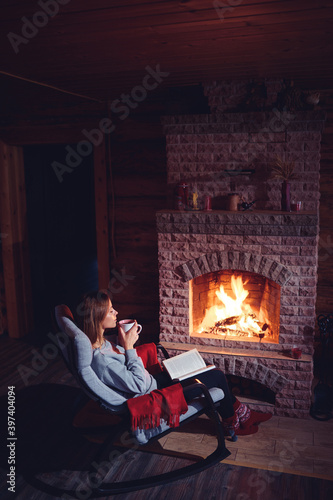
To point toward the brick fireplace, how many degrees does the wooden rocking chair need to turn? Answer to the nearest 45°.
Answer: approximately 45° to its left

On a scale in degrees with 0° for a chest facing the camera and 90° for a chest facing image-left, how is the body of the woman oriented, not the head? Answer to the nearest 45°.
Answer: approximately 270°

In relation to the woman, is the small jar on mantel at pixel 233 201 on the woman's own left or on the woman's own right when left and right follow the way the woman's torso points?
on the woman's own left

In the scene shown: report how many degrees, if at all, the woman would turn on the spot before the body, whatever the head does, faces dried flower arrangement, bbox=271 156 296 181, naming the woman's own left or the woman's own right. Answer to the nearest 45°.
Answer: approximately 45° to the woman's own left

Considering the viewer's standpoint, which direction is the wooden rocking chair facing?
facing to the right of the viewer

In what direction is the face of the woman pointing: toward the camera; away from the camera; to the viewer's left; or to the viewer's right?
to the viewer's right

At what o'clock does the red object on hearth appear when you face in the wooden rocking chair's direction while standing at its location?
The red object on hearth is roughly at 11 o'clock from the wooden rocking chair.
